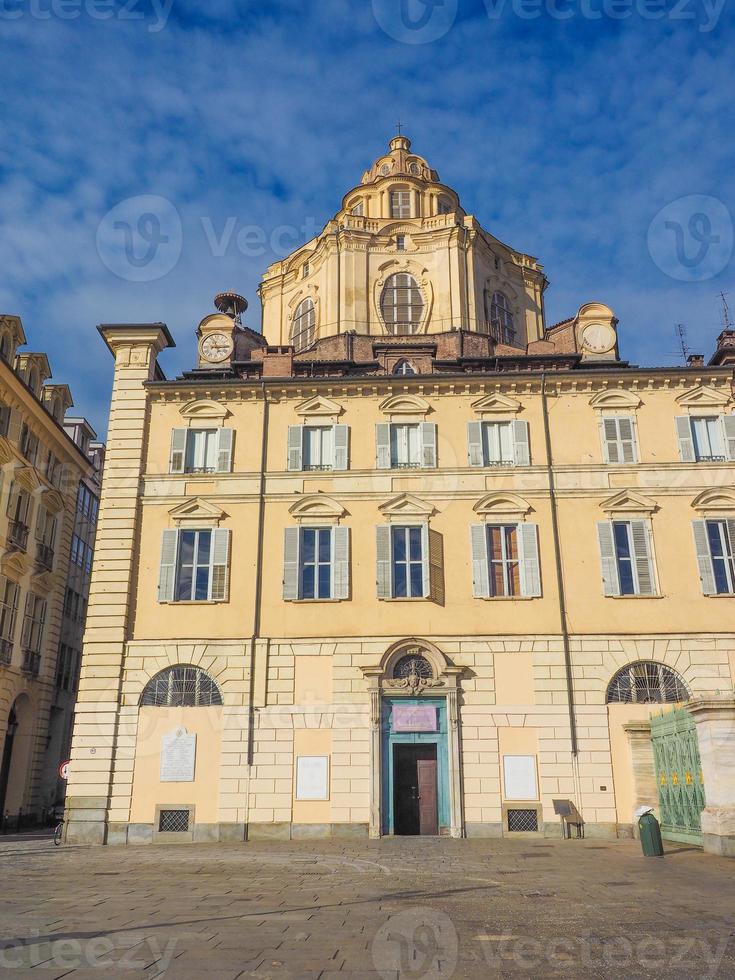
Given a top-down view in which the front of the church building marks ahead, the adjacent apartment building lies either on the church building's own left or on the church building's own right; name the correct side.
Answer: on the church building's own right

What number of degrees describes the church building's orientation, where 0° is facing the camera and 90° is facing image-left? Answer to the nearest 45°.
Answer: approximately 0°

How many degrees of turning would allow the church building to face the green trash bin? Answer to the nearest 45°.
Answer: approximately 45° to its left
